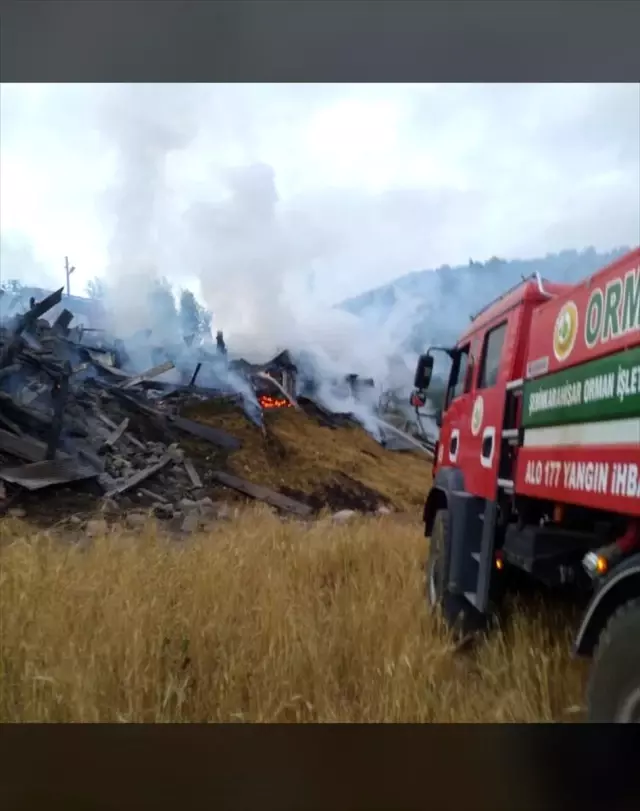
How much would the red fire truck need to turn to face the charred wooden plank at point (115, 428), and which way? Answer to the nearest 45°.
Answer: approximately 45° to its left

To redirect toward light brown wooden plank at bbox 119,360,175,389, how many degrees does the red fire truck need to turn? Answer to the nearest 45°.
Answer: approximately 45° to its left

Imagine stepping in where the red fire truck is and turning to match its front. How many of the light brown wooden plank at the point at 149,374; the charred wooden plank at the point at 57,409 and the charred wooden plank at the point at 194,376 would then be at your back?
0

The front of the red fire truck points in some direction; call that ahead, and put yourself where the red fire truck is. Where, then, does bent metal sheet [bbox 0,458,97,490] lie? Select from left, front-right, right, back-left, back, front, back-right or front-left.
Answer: front-left

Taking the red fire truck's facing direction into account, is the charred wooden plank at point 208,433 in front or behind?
in front

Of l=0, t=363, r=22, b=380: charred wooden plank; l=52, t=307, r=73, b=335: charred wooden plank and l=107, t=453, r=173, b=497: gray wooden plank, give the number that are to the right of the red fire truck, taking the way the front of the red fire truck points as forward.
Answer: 0

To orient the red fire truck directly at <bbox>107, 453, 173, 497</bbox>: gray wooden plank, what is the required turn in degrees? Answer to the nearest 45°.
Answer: approximately 45° to its left

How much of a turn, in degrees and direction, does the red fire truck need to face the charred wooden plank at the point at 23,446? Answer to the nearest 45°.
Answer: approximately 45° to its left

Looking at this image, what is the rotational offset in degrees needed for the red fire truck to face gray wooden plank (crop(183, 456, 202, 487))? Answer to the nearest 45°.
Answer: approximately 45° to its left

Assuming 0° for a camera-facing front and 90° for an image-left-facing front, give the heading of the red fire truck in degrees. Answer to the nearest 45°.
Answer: approximately 135°

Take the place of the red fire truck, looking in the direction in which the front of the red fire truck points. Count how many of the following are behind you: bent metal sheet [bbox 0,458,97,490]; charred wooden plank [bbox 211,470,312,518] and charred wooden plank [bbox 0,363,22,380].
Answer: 0

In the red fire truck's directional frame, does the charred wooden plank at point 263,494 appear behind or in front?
in front

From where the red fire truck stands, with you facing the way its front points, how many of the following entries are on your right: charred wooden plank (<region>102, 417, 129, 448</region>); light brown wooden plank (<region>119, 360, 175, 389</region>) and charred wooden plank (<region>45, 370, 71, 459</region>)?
0
